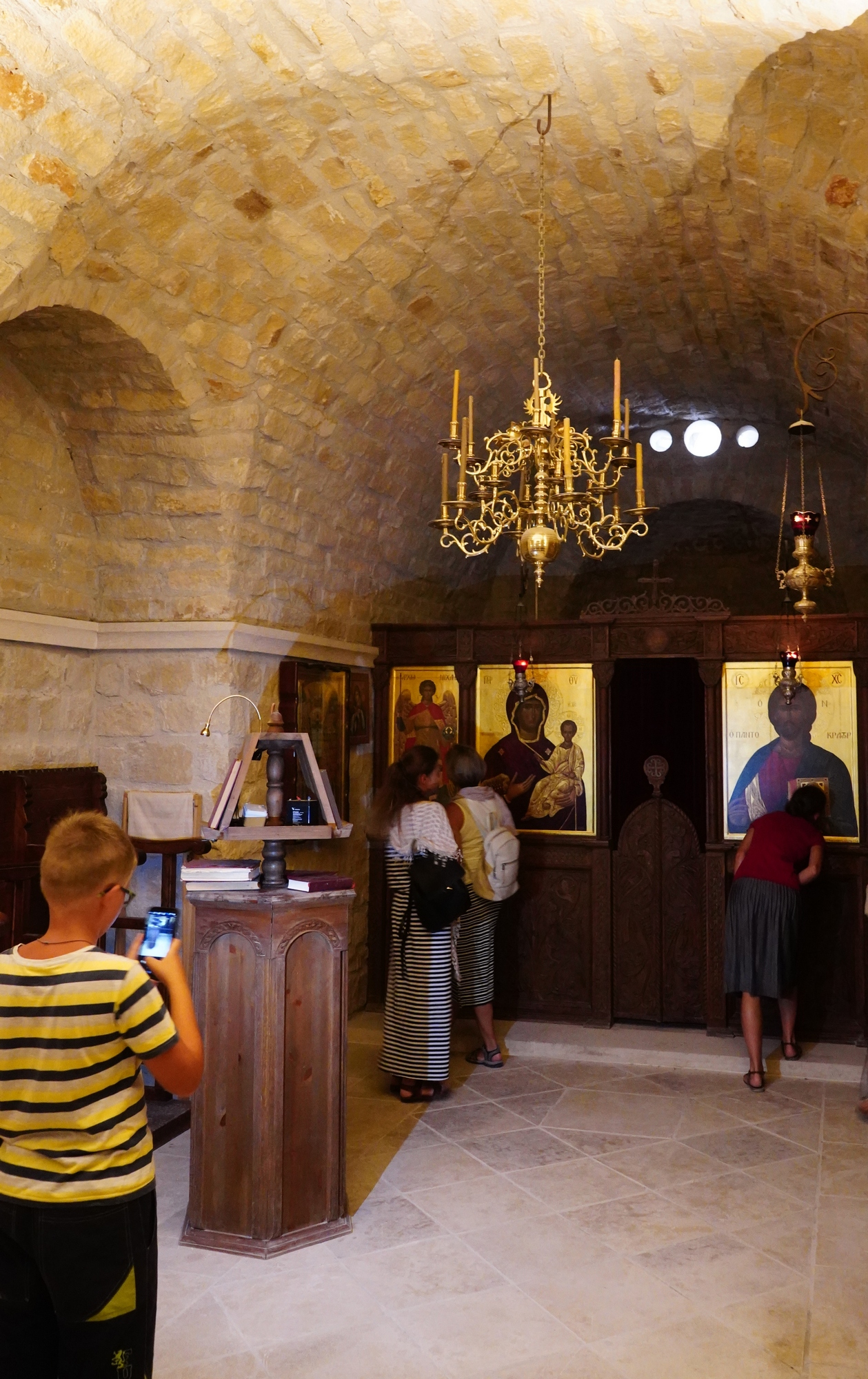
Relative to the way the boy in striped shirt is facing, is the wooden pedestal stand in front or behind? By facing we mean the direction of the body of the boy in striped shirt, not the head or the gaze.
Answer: in front

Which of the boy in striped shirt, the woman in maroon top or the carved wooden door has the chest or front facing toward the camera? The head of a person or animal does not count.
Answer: the carved wooden door

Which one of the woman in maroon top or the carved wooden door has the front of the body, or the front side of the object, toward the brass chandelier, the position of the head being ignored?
the carved wooden door

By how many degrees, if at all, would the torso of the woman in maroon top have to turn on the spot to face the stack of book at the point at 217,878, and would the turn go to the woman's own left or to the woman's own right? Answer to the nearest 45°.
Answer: approximately 180°

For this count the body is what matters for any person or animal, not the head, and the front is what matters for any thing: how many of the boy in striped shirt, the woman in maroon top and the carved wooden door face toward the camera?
1

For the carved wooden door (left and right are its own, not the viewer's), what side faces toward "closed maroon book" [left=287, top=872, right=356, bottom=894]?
front

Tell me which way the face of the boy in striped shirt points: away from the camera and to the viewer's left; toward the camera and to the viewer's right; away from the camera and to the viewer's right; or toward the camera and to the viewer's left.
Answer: away from the camera and to the viewer's right

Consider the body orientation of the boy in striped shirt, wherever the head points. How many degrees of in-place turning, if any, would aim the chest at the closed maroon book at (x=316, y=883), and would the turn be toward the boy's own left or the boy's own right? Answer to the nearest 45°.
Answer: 0° — they already face it

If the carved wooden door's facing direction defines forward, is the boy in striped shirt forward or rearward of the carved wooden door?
forward

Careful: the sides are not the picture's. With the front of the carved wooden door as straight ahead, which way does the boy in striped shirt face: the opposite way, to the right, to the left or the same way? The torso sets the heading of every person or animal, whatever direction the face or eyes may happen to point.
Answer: the opposite way

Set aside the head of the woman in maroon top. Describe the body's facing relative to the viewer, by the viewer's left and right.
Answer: facing away from the viewer and to the right of the viewer

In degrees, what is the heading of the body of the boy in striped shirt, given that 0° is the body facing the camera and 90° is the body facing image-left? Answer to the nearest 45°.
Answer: approximately 225°

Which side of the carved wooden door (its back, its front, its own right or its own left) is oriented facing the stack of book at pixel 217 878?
front

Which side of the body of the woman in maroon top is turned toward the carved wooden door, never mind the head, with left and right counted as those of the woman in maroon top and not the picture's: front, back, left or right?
left
